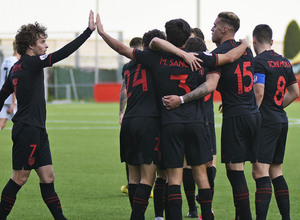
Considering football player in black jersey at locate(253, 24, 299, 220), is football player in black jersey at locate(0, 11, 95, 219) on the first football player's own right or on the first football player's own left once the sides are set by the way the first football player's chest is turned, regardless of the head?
on the first football player's own left

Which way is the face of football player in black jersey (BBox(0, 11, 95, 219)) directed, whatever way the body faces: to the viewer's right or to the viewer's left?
to the viewer's right

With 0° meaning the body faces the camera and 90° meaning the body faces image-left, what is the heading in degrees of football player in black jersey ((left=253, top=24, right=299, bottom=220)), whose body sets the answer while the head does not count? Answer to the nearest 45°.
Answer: approximately 135°
